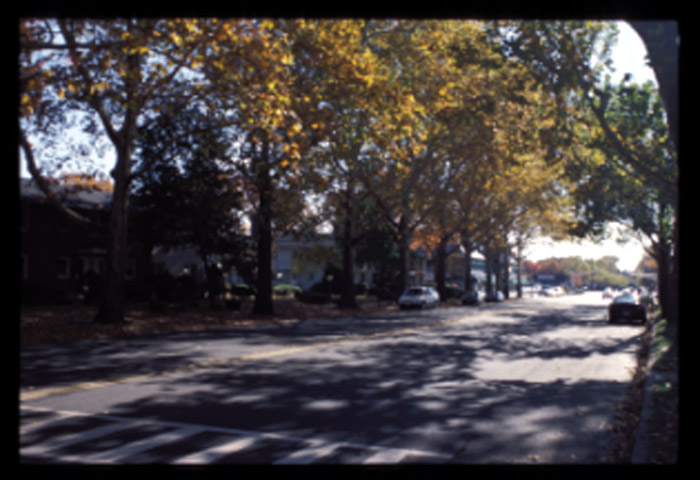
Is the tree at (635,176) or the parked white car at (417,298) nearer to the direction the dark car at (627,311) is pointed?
the parked white car

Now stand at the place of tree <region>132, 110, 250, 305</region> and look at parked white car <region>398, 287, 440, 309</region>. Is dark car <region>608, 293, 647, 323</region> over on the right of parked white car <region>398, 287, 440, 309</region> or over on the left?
right

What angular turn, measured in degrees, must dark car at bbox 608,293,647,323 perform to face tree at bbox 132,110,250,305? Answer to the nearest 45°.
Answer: approximately 90° to its left

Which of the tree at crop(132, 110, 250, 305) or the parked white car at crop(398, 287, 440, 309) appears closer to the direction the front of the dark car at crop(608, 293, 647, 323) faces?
the parked white car

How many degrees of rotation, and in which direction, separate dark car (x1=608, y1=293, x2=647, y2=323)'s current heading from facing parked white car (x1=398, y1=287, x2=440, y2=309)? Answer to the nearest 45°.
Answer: approximately 45° to its left

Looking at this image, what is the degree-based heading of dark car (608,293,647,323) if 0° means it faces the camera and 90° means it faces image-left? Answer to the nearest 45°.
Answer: approximately 180°
